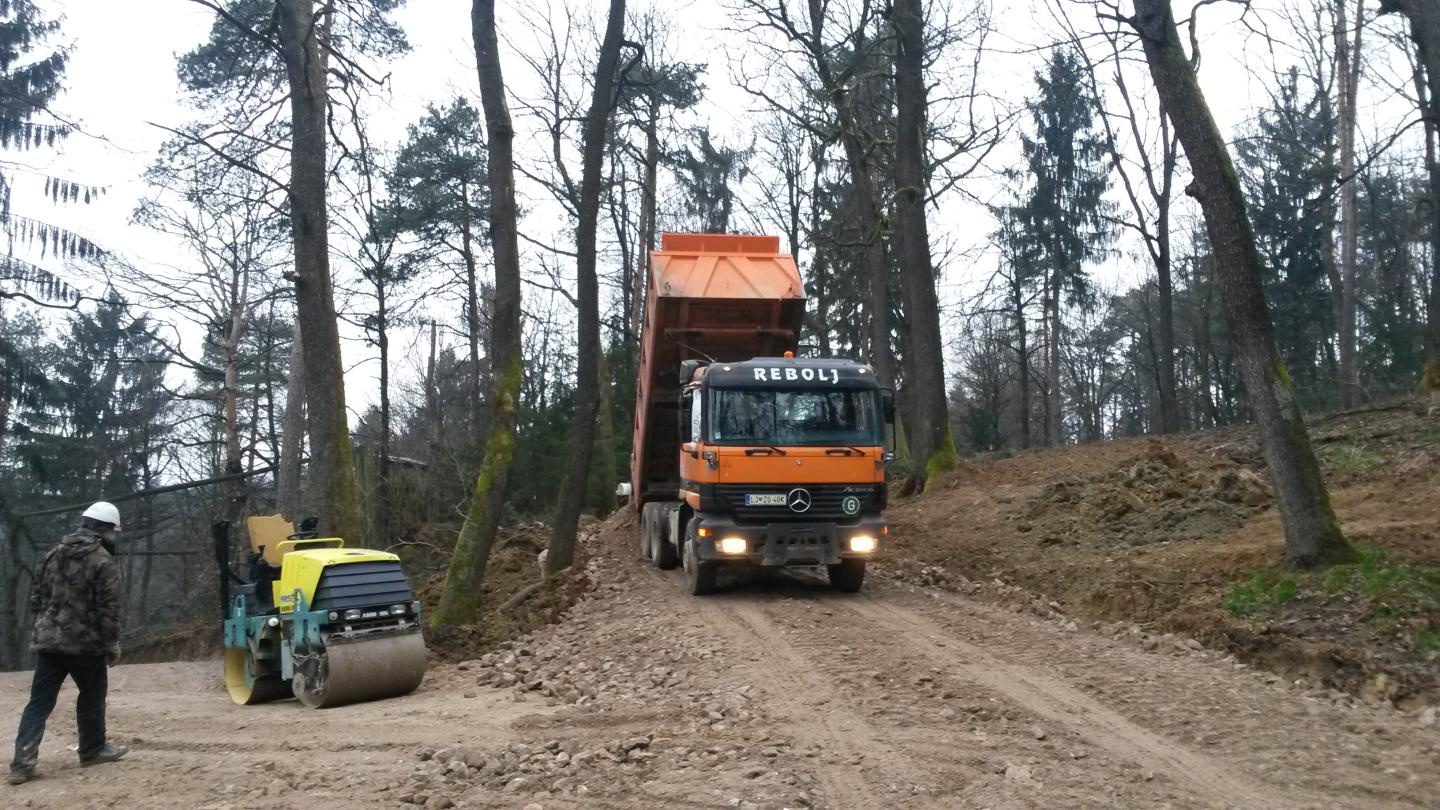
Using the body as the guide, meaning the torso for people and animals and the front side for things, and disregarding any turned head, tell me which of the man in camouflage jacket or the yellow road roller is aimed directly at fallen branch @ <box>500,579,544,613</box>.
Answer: the man in camouflage jacket

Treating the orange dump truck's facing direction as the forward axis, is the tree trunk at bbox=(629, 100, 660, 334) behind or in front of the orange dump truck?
behind

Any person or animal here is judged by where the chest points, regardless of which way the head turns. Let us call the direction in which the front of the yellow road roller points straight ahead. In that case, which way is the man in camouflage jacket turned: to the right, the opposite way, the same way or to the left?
to the left

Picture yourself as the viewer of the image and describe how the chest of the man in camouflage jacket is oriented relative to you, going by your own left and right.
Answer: facing away from the viewer and to the right of the viewer

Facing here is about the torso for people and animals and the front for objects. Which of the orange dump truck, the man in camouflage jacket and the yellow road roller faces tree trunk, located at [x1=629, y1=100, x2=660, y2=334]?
the man in camouflage jacket

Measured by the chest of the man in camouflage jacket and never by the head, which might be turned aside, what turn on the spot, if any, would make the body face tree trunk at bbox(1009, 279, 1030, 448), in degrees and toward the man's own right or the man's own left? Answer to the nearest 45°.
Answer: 0° — they already face it

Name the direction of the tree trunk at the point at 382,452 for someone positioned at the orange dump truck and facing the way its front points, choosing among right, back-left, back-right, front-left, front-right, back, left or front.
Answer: back-right

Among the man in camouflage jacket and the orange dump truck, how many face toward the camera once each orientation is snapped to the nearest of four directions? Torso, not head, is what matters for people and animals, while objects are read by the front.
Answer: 1

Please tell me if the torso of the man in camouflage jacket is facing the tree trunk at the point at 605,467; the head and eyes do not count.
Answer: yes

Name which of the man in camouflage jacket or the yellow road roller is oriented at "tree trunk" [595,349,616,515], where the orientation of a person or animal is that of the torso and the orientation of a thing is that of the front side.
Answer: the man in camouflage jacket

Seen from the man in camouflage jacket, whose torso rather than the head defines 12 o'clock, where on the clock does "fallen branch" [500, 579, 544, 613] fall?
The fallen branch is roughly at 12 o'clock from the man in camouflage jacket.

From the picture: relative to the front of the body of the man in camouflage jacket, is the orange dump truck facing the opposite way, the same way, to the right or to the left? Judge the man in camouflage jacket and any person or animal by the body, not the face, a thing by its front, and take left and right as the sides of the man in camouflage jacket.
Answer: the opposite way

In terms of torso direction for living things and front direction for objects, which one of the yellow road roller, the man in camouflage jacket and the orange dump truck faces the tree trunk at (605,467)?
the man in camouflage jacket
